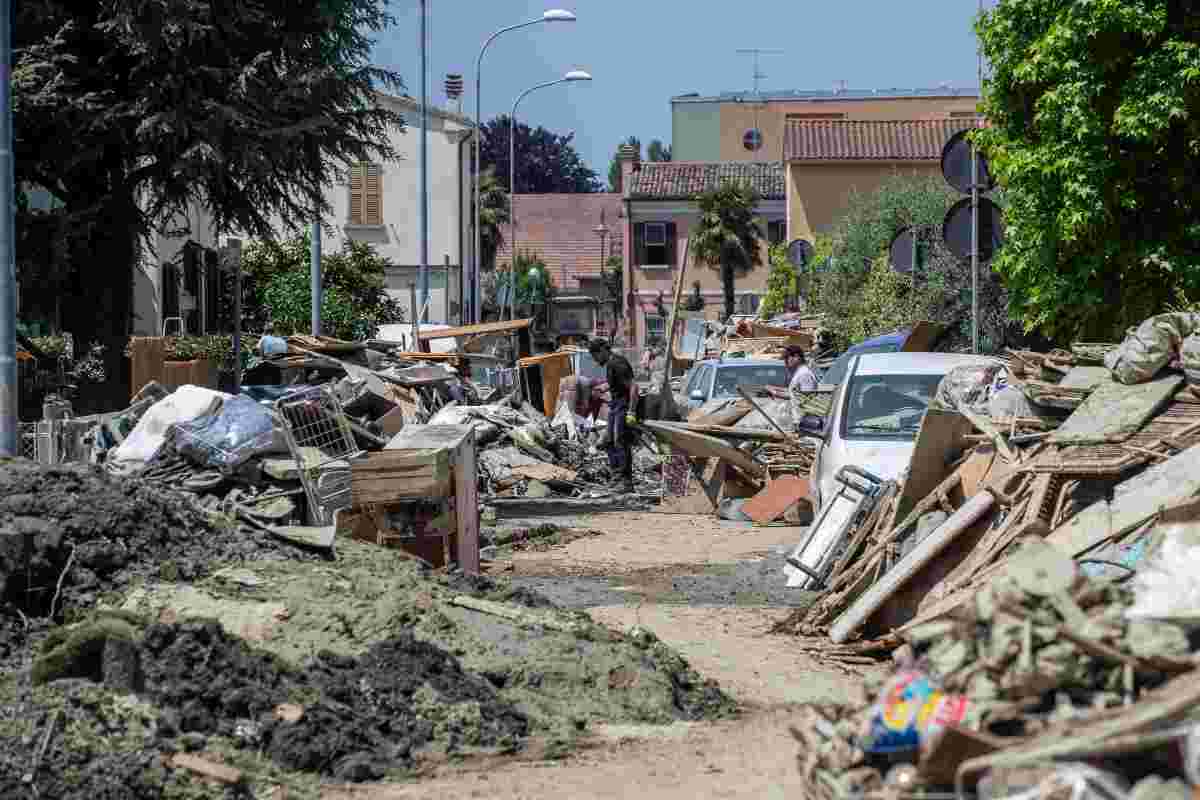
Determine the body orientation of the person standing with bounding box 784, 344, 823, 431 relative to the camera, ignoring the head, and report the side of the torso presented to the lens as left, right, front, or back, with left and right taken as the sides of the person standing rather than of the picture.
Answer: left

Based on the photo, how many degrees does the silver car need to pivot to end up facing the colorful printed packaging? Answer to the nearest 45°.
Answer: approximately 45° to its left

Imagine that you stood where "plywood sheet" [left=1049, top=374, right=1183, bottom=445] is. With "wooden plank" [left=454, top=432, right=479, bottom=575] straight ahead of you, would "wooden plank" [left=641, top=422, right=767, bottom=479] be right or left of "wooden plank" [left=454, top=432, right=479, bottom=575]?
right

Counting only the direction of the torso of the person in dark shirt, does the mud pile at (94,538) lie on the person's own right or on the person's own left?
on the person's own left

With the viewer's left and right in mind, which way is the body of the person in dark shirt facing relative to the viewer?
facing to the left of the viewer

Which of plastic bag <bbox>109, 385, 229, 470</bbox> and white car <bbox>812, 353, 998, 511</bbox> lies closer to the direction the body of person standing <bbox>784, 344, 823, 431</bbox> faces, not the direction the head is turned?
the plastic bag

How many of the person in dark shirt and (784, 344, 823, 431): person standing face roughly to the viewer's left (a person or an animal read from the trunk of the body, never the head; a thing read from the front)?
2

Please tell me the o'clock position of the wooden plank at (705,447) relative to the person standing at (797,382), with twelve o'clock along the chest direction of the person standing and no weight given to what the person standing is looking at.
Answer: The wooden plank is roughly at 10 o'clock from the person standing.

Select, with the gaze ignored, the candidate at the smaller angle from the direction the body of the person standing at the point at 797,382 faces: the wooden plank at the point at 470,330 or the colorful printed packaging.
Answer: the wooden plank
